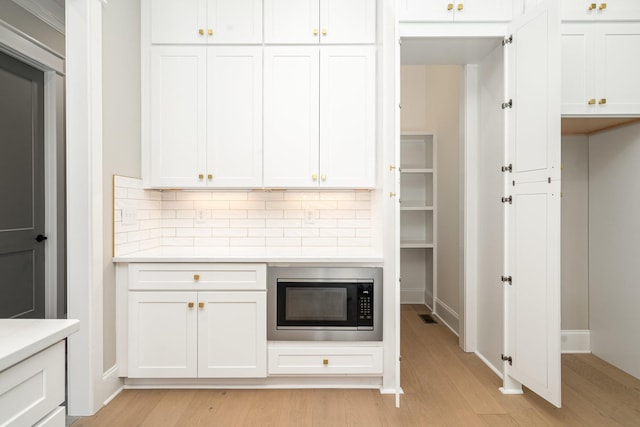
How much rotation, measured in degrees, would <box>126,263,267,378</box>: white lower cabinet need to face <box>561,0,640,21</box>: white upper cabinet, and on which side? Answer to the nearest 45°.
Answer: approximately 90° to its left

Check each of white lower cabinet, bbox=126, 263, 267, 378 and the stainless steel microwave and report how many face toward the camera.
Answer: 2

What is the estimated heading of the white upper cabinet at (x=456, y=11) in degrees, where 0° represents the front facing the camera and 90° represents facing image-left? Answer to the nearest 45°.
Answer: approximately 0°

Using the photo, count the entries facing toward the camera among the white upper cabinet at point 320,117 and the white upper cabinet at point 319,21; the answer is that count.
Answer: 2

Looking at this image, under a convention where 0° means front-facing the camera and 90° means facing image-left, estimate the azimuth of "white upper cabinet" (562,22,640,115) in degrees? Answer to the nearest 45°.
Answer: approximately 0°
